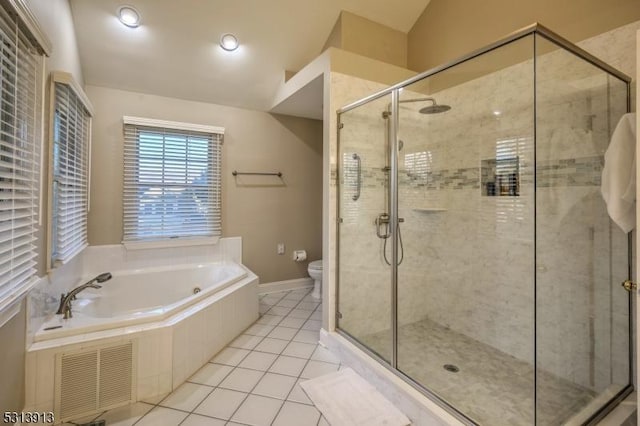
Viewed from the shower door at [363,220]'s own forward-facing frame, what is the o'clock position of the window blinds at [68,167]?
The window blinds is roughly at 1 o'clock from the shower door.

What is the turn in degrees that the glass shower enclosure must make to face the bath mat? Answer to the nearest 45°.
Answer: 0° — it already faces it

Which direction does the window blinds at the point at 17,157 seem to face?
to the viewer's right

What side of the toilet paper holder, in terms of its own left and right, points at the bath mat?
front

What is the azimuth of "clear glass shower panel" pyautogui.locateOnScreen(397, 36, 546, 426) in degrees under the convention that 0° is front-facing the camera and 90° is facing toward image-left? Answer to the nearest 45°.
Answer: approximately 45°

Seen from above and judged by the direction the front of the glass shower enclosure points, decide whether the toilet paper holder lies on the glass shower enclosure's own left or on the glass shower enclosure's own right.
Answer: on the glass shower enclosure's own right

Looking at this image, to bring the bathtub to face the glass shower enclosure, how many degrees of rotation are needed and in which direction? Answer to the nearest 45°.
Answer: approximately 45° to its left

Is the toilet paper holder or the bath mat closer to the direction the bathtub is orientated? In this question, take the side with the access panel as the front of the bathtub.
the bath mat

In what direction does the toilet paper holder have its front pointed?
toward the camera

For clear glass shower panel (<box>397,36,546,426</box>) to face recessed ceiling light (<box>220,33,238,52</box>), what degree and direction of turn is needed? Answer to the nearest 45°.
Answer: approximately 45° to its right

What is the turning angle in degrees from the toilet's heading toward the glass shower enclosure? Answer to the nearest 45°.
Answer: approximately 135° to its left

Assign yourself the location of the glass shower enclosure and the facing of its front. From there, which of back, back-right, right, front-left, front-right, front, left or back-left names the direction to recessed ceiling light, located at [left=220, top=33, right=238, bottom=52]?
front-right
